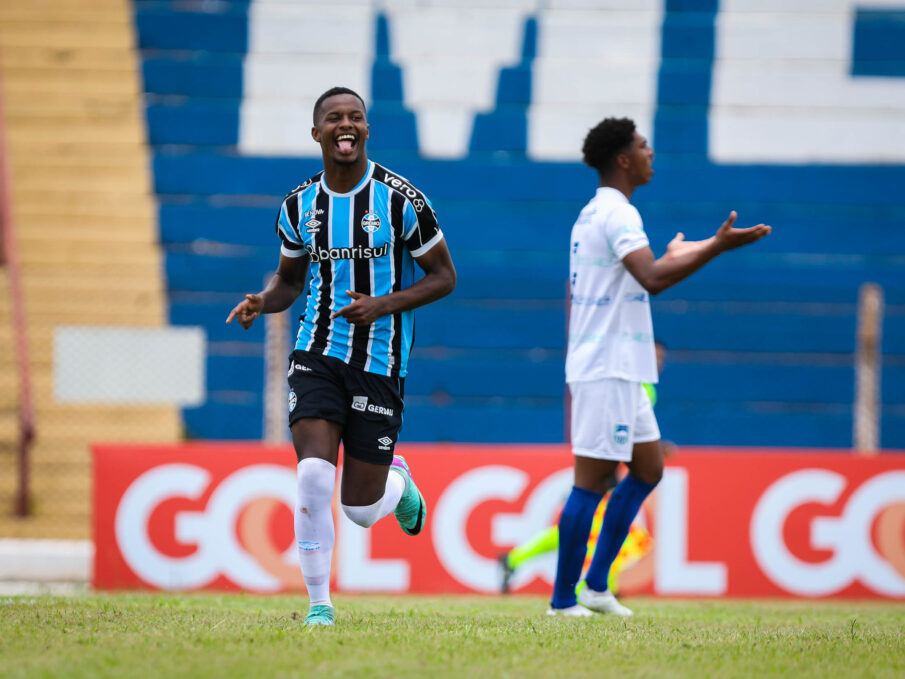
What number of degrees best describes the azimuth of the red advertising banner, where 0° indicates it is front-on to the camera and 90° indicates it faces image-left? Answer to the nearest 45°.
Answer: approximately 0°

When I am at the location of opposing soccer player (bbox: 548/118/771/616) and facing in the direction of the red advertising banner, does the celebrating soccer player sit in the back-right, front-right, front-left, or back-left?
back-left

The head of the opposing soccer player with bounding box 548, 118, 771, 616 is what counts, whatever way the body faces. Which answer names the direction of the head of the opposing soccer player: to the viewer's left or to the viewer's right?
to the viewer's right

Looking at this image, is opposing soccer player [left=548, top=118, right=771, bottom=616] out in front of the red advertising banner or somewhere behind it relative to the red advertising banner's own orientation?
in front

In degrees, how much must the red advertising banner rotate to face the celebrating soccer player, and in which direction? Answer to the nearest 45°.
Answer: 0° — it already faces them

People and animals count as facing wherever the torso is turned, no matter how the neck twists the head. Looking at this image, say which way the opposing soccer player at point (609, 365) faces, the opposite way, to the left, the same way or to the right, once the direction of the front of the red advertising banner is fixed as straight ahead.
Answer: to the left

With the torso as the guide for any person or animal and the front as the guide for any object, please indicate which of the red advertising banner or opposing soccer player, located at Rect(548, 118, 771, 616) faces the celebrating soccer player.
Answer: the red advertising banner

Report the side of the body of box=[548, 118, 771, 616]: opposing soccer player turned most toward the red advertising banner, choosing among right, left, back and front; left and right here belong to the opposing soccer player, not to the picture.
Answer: left

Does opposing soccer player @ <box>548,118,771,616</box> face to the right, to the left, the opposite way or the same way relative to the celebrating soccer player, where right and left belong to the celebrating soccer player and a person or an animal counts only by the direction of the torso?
to the left

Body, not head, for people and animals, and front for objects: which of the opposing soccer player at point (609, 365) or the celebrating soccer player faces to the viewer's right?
the opposing soccer player

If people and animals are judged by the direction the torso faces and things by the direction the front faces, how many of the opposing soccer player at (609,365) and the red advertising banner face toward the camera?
1

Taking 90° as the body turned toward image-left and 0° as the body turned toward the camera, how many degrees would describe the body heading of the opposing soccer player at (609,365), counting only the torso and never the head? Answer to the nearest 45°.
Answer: approximately 270°
